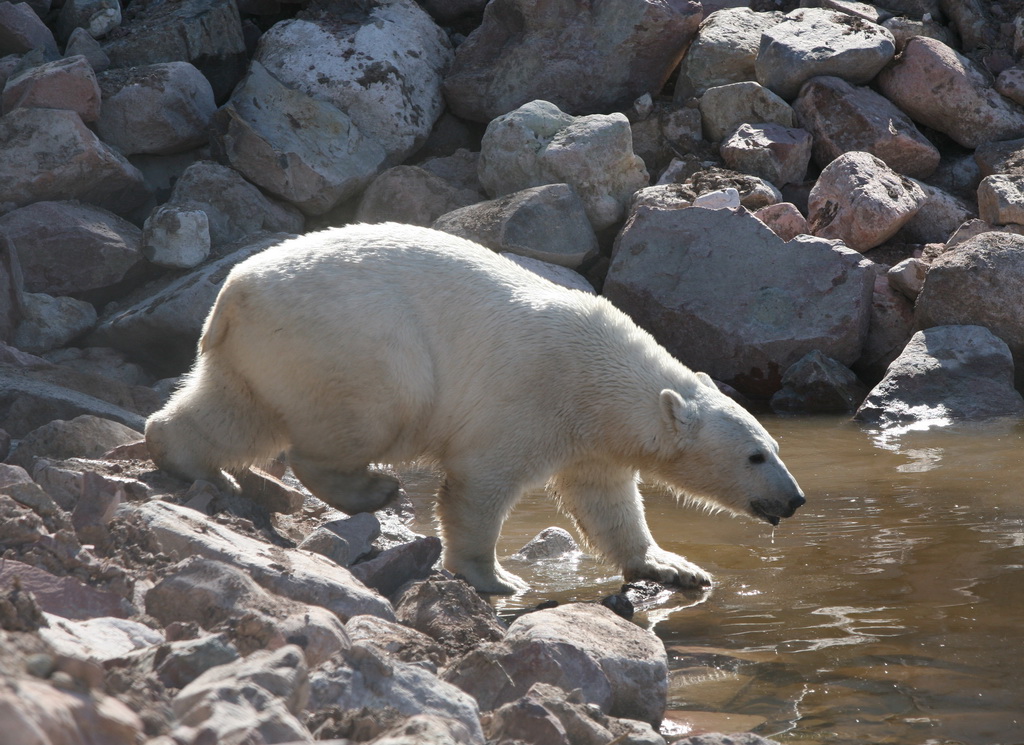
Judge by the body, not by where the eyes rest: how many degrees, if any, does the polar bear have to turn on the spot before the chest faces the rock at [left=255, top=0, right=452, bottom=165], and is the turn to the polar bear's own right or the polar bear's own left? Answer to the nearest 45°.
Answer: approximately 90° to the polar bear's own left

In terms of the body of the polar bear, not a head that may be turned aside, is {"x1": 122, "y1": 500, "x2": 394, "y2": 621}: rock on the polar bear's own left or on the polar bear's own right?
on the polar bear's own right

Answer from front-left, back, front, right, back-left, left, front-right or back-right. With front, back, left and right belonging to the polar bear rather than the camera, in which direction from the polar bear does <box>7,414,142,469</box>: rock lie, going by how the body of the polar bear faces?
back

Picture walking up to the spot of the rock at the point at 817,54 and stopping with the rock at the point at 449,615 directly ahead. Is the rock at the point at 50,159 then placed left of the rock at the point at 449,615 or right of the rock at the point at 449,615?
right

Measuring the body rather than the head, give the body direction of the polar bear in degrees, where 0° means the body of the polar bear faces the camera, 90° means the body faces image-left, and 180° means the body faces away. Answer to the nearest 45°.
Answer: approximately 270°

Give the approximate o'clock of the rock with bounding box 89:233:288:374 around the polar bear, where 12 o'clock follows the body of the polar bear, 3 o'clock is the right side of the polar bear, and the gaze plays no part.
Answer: The rock is roughly at 8 o'clock from the polar bear.
